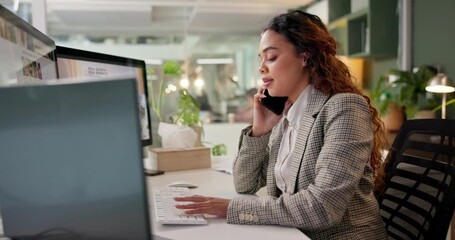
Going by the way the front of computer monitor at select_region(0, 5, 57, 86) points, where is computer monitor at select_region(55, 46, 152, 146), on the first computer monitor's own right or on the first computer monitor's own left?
on the first computer monitor's own left

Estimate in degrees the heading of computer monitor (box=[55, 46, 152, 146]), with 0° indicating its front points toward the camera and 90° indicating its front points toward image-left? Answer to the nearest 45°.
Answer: approximately 315°

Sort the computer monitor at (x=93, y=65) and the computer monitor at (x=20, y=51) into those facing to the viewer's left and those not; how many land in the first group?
0

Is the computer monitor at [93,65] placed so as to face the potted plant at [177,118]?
no

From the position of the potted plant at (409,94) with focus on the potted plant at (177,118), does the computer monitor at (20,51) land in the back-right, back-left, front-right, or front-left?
front-left

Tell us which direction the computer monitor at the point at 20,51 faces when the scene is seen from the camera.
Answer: facing the viewer and to the right of the viewer

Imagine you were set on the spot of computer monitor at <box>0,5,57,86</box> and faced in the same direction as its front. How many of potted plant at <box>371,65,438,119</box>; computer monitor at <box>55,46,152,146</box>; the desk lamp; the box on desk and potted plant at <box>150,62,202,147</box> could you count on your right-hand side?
0

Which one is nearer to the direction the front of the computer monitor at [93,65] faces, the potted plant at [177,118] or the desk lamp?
the desk lamp

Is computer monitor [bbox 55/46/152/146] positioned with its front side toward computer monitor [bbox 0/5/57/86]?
no

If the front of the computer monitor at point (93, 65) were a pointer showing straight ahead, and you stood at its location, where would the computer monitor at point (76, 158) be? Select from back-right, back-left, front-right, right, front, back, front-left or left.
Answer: front-right

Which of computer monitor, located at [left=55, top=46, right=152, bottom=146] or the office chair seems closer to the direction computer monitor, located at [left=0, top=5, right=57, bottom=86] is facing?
the office chair

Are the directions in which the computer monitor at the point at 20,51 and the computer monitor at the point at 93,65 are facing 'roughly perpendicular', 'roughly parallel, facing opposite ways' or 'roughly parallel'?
roughly parallel

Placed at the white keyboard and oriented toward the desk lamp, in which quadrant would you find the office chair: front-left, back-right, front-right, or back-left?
front-right

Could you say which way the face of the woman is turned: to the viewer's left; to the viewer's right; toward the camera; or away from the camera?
to the viewer's left

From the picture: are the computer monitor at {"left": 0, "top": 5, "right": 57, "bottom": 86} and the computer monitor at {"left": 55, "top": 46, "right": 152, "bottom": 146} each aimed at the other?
no

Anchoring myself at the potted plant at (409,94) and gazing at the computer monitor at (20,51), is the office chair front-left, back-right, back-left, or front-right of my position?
front-left

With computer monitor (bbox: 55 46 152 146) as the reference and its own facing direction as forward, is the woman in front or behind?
in front

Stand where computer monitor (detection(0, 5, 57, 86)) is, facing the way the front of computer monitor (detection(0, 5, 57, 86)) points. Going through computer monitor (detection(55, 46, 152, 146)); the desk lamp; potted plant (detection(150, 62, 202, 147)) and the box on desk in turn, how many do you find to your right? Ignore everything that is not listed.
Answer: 0

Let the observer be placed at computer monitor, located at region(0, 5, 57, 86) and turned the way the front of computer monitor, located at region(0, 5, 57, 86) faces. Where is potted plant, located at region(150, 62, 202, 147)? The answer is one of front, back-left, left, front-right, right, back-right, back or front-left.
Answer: left
